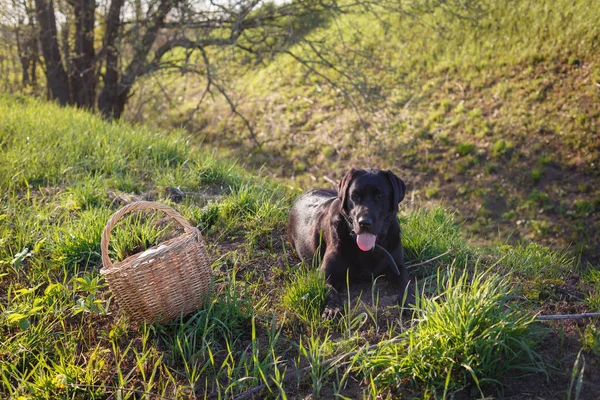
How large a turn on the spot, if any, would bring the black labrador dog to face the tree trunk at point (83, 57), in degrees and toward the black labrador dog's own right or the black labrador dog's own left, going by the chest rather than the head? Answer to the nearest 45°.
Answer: approximately 180°

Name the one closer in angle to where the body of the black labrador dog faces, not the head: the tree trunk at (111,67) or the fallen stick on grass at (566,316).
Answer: the fallen stick on grass

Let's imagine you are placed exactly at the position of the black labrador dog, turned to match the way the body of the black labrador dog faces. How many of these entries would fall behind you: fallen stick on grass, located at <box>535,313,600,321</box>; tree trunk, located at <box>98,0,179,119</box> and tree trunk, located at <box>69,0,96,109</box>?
2

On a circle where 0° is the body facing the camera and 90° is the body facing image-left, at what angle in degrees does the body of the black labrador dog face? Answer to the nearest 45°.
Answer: approximately 315°

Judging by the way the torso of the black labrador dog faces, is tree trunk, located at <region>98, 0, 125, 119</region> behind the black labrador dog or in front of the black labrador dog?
behind

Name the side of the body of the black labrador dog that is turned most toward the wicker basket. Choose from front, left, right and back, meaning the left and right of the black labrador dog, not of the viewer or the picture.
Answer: right

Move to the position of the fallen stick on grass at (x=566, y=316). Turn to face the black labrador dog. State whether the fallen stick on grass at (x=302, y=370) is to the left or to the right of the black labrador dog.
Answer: left

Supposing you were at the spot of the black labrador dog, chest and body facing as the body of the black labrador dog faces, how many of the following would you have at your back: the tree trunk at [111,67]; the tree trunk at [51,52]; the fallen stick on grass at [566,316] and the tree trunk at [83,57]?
3

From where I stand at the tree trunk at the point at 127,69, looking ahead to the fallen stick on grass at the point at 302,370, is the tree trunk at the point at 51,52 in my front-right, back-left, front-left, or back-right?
back-right

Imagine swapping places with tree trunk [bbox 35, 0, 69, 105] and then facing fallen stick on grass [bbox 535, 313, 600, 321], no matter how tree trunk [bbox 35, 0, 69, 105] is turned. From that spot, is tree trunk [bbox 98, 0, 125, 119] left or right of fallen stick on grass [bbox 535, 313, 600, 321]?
left

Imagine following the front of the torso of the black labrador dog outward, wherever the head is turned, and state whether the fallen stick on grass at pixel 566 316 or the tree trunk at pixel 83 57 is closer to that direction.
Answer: the fallen stick on grass

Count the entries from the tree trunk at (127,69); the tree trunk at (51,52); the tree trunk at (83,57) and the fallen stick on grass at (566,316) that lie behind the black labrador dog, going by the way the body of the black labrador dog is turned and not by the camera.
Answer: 3

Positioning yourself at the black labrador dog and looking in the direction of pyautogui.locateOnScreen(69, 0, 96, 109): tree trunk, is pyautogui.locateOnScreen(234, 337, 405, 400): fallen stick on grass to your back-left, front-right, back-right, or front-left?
back-left

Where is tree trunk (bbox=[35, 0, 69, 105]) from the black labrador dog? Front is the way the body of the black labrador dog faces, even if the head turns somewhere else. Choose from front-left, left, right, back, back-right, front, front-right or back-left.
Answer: back

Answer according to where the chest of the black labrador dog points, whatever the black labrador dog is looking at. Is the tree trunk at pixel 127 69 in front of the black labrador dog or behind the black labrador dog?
behind
